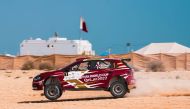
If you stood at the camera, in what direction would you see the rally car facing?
facing to the left of the viewer
